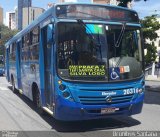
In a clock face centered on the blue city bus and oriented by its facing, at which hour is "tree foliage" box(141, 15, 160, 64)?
The tree foliage is roughly at 8 o'clock from the blue city bus.

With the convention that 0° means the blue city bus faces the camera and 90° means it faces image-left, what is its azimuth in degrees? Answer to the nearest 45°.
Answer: approximately 315°
